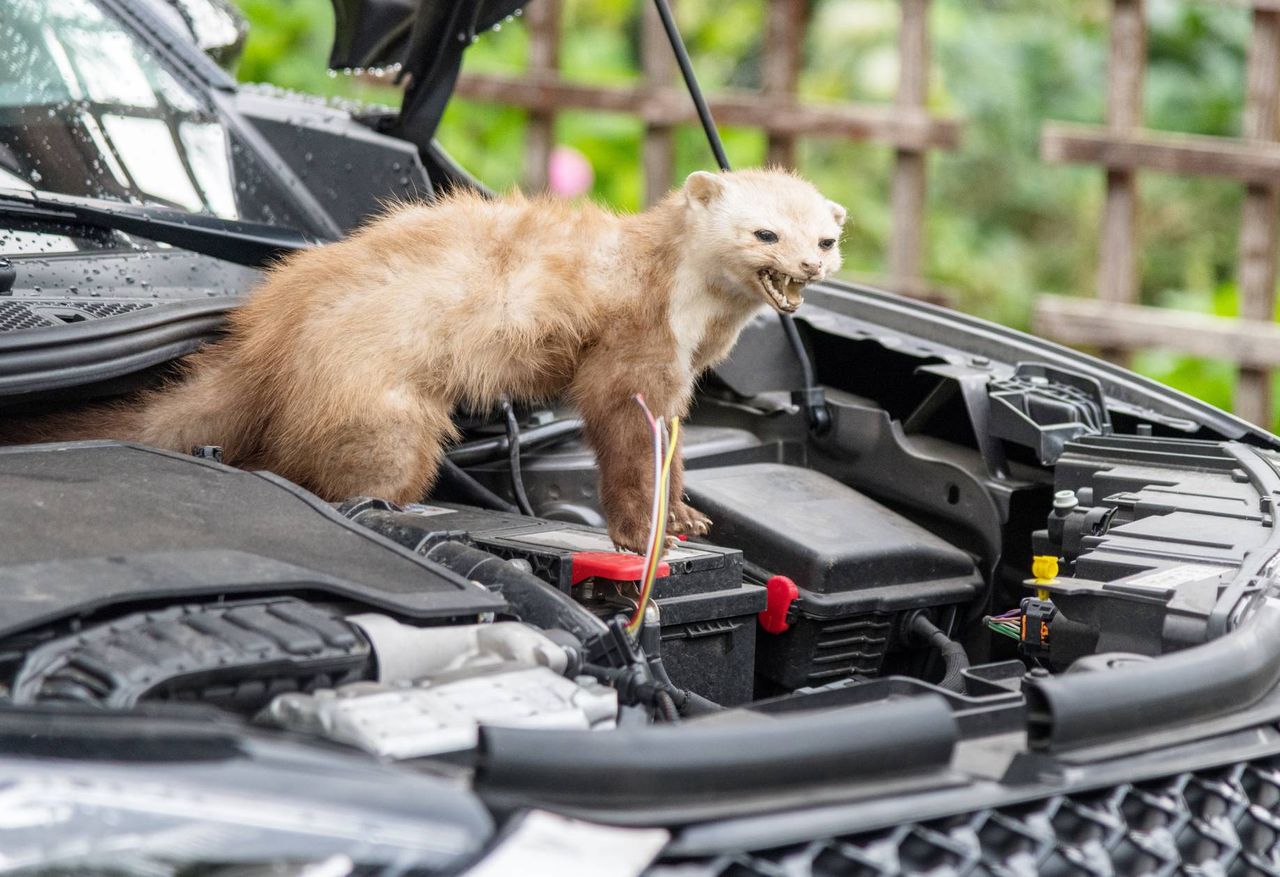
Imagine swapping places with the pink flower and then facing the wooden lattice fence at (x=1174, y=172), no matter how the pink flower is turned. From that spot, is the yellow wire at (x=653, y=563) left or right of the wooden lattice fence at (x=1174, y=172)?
right

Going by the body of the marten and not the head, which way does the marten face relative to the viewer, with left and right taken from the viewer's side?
facing to the right of the viewer

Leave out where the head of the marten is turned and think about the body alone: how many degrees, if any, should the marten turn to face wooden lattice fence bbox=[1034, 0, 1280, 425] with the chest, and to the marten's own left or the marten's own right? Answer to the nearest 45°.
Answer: approximately 45° to the marten's own left

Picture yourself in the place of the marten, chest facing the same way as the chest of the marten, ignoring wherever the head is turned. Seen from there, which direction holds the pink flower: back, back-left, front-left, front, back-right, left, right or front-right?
left

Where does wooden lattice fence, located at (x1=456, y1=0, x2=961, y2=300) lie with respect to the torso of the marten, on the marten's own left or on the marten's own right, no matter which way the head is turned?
on the marten's own left

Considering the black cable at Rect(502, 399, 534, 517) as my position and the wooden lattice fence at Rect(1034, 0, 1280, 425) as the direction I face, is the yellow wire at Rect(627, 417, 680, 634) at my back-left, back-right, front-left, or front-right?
back-right

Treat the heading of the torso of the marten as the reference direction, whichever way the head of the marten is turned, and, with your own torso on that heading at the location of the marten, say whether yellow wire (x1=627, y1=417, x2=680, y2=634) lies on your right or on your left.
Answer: on your right
